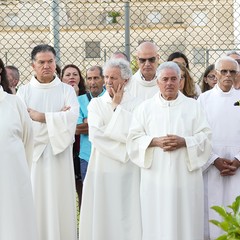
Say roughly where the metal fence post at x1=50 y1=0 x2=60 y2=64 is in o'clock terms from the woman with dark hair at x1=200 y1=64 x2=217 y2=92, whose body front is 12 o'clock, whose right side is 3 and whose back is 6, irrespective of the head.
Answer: The metal fence post is roughly at 4 o'clock from the woman with dark hair.

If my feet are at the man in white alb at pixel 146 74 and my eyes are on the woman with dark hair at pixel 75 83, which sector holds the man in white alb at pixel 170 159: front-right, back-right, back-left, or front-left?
back-left

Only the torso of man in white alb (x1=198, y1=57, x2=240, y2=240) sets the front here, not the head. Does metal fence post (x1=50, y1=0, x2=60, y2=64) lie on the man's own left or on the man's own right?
on the man's own right

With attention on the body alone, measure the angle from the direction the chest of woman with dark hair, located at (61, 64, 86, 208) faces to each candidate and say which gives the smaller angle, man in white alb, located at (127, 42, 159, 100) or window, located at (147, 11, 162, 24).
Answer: the man in white alb
